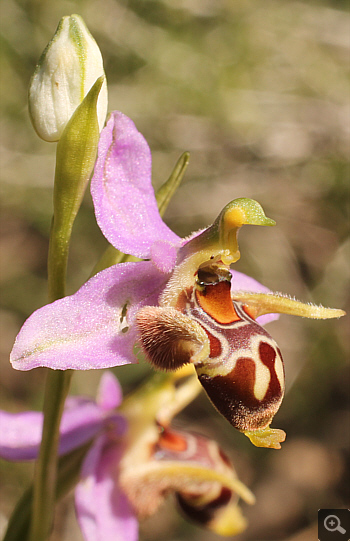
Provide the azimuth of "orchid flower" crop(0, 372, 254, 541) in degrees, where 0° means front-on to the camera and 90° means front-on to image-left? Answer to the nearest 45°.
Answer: approximately 270°

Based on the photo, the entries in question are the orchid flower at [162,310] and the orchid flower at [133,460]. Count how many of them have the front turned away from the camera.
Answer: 0

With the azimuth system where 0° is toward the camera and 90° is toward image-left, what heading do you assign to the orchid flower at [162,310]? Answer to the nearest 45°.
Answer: approximately 315°
